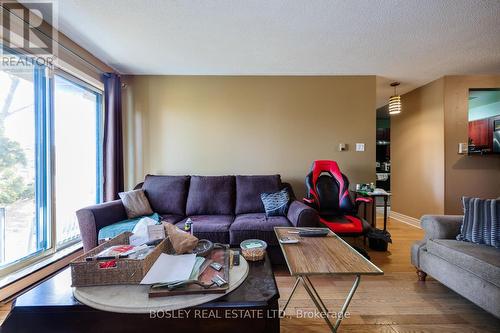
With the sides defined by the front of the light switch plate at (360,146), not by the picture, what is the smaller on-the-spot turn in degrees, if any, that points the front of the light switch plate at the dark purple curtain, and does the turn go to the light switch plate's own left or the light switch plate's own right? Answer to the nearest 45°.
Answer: approximately 45° to the light switch plate's own right

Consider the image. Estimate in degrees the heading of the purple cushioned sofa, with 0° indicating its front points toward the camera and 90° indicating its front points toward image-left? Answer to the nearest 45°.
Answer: approximately 0°

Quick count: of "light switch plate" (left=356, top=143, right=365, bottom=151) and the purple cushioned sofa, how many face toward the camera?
2

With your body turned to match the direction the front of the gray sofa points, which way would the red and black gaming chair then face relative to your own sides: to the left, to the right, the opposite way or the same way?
to the left

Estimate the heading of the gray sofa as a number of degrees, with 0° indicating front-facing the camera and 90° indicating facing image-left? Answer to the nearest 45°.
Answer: approximately 45°

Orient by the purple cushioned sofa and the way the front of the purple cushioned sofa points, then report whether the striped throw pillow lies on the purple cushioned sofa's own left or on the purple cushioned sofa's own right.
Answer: on the purple cushioned sofa's own left

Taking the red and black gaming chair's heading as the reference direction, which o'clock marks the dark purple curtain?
The dark purple curtain is roughly at 4 o'clock from the red and black gaming chair.

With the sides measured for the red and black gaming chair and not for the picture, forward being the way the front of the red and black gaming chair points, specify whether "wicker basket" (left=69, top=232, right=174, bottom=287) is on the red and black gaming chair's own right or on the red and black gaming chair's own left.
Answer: on the red and black gaming chair's own right
